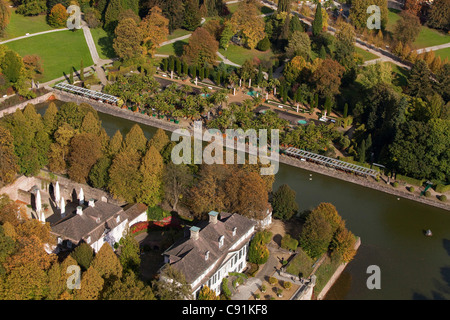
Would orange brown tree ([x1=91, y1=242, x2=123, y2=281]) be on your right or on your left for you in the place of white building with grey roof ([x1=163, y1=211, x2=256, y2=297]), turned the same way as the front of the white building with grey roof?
on your right

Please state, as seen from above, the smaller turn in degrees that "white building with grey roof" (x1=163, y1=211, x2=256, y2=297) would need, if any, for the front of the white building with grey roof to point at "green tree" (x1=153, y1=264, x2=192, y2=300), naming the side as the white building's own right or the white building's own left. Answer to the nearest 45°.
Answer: approximately 90° to the white building's own right

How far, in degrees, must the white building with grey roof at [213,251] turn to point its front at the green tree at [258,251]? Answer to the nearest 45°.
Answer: approximately 90° to its left

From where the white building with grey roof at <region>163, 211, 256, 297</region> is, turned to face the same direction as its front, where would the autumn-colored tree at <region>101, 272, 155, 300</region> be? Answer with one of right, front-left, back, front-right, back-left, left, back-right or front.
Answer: right

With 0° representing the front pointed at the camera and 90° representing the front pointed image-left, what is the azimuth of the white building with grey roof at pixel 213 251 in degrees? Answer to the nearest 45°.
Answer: approximately 315°

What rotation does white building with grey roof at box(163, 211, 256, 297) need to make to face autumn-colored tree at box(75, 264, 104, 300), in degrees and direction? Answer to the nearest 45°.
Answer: approximately 90° to its right

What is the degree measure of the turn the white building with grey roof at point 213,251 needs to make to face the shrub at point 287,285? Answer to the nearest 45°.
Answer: approximately 45° to its left

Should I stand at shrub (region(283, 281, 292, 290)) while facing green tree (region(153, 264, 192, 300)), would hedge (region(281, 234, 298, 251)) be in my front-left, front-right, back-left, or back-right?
back-right

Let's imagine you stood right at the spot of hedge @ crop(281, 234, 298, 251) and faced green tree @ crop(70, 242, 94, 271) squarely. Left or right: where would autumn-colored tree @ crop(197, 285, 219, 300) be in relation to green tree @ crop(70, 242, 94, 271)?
left

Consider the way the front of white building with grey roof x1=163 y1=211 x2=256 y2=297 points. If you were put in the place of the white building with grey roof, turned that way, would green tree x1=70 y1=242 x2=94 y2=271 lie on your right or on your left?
on your right

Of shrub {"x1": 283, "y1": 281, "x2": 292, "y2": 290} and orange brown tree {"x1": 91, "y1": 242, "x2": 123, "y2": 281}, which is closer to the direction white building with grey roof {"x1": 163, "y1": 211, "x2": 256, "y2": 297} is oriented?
the shrub

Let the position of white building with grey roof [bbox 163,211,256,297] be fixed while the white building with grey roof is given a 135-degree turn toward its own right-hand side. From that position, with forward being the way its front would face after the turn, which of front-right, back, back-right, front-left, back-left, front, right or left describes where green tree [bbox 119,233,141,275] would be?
front

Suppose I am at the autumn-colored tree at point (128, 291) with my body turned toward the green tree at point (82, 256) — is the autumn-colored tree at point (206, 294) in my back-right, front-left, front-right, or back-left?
back-right

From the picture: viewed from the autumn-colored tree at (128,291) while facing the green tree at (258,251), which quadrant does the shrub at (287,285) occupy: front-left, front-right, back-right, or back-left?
front-right
